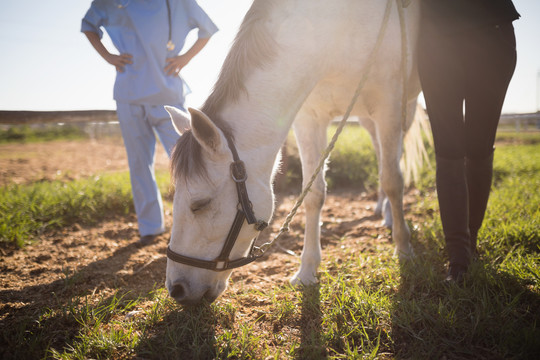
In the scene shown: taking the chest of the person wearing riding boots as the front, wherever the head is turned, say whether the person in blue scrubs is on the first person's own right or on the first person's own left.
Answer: on the first person's own right

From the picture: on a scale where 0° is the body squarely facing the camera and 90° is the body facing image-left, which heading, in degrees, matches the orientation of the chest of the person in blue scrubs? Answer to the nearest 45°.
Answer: approximately 0°

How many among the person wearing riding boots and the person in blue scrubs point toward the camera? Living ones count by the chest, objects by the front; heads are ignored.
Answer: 2

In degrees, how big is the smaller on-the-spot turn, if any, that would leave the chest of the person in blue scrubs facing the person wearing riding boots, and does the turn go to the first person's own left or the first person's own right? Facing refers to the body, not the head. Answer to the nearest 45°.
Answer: approximately 45° to the first person's own left

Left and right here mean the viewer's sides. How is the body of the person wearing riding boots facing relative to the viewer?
facing the viewer
